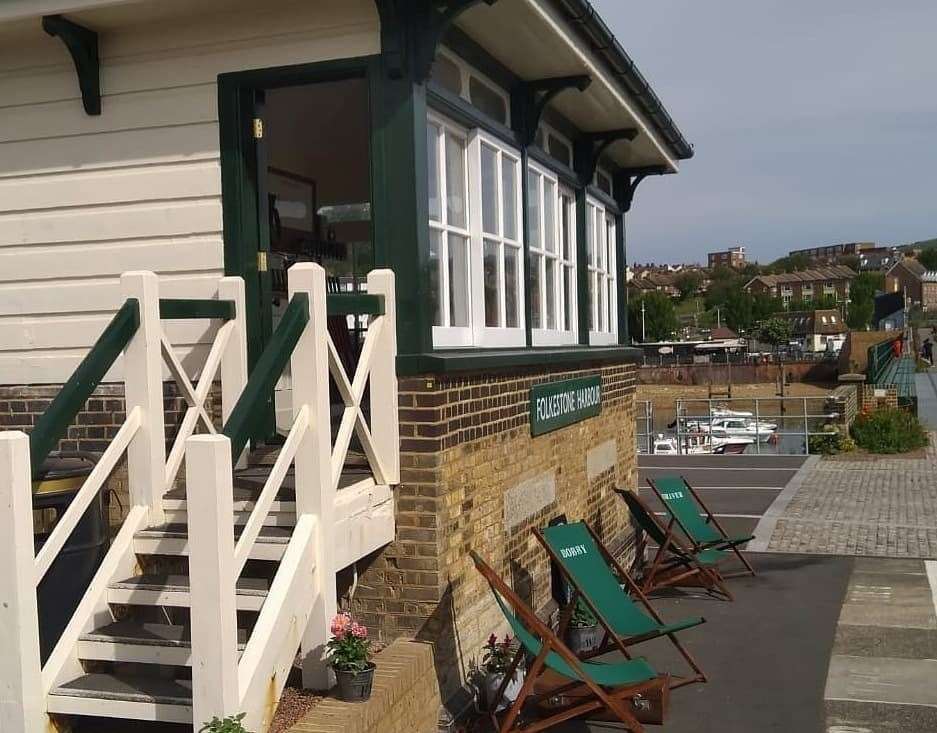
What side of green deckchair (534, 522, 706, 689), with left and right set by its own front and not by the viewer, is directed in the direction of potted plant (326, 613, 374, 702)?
right

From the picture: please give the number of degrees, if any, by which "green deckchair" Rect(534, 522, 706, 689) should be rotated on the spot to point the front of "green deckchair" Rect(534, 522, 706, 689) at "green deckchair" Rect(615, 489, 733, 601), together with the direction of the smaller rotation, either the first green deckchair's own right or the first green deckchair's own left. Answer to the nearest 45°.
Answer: approximately 135° to the first green deckchair's own left

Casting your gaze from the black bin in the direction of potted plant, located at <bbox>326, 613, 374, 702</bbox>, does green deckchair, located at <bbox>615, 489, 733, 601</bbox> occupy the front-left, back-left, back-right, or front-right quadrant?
front-left

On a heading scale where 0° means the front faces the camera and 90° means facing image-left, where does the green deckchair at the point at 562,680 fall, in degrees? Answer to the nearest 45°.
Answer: approximately 270°

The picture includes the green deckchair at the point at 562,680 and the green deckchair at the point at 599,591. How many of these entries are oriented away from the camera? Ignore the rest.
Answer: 0

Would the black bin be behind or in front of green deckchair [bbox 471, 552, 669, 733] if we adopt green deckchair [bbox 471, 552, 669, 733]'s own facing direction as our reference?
behind

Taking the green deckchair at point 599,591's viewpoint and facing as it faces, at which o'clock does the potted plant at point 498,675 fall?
The potted plant is roughly at 3 o'clock from the green deckchair.

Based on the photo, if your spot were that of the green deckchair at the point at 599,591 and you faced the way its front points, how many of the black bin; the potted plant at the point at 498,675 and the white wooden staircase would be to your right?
3

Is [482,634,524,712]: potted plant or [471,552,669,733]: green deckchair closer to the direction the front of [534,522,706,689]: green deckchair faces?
the green deckchair

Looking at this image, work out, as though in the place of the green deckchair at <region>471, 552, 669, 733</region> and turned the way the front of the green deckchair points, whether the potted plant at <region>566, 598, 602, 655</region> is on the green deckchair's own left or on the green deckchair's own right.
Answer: on the green deckchair's own left

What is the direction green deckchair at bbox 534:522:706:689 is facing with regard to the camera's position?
facing the viewer and to the right of the viewer

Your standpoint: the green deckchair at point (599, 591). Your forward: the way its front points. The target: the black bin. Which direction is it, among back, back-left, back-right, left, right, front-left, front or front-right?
right
